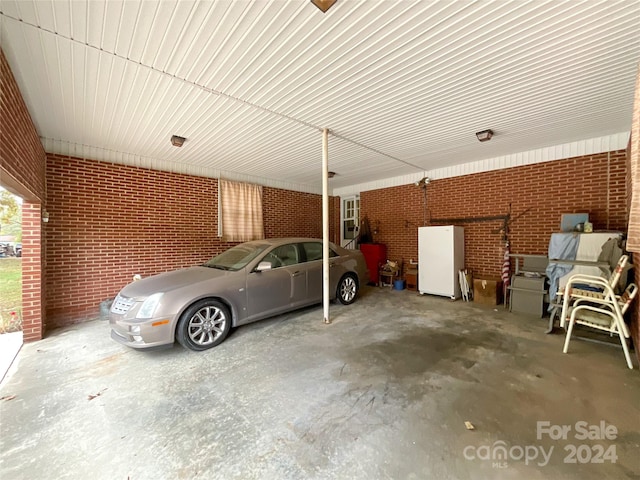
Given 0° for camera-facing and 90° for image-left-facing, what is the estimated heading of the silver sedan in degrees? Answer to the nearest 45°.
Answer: approximately 45°

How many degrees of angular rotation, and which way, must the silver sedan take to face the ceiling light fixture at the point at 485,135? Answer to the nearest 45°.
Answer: approximately 135° to its left

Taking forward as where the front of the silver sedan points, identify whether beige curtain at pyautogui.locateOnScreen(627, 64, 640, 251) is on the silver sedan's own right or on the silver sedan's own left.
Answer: on the silver sedan's own left

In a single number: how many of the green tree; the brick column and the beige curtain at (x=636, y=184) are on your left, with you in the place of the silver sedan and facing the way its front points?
1

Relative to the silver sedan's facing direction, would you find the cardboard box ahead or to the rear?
to the rear

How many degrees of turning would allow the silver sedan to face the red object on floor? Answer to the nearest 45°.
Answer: approximately 180°
